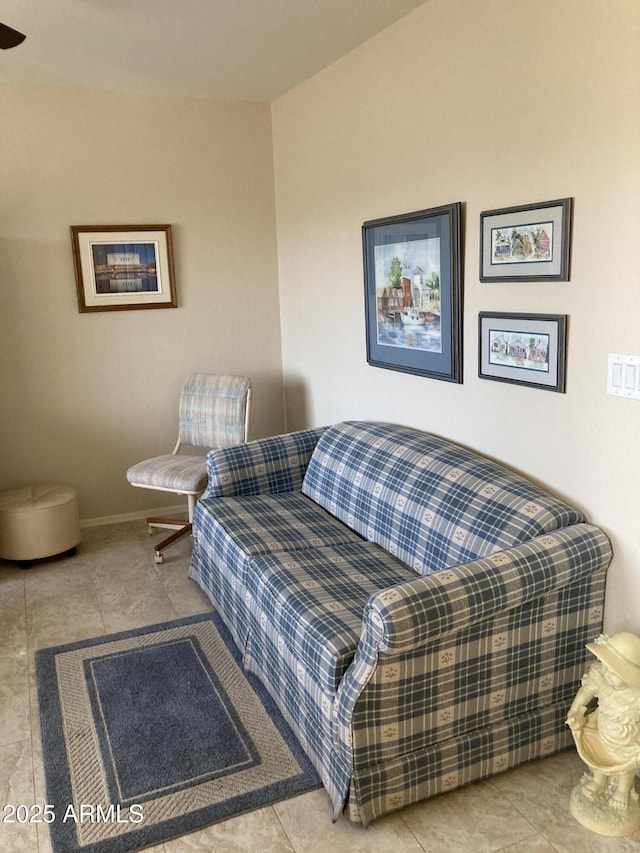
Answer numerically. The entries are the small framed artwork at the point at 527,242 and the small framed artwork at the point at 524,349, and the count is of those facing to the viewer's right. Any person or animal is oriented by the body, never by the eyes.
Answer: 0

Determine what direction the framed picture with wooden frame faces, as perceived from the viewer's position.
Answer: facing the viewer

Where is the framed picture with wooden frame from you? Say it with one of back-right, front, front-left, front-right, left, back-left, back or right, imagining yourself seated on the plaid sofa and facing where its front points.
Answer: right

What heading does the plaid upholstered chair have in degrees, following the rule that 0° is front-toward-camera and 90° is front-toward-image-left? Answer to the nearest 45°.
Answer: approximately 45°

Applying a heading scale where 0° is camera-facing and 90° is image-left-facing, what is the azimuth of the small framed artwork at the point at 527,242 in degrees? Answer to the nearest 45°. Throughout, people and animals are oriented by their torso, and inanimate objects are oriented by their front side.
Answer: approximately 45°

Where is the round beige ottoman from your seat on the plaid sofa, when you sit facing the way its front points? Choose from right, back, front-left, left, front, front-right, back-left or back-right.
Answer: right

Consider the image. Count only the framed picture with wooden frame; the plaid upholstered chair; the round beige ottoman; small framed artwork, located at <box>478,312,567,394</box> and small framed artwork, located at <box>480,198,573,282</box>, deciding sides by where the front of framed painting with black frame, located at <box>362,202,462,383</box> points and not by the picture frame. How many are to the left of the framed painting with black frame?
2

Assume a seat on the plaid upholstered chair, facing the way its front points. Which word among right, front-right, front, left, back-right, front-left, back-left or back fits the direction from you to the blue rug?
front-left

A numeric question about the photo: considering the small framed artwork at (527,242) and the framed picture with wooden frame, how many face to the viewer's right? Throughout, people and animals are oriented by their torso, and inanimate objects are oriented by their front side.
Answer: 0

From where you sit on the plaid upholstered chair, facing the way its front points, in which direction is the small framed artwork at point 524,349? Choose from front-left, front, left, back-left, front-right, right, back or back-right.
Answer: left

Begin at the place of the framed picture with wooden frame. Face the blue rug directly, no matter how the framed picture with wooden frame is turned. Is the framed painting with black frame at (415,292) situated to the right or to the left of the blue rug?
left
